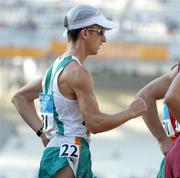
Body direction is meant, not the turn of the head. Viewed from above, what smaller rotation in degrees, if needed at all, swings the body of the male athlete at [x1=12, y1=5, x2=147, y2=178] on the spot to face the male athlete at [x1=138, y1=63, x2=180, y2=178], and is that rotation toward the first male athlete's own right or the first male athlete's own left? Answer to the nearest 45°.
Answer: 0° — they already face them

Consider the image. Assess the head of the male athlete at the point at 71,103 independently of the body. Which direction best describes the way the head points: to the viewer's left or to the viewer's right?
to the viewer's right

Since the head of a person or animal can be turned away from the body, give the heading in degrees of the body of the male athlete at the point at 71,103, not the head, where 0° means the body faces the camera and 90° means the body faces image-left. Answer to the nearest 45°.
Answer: approximately 270°
